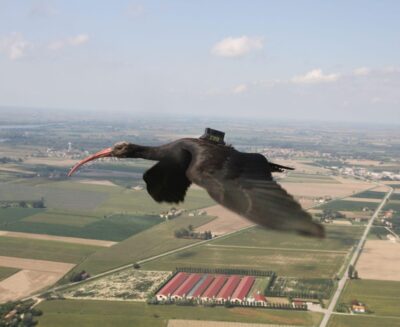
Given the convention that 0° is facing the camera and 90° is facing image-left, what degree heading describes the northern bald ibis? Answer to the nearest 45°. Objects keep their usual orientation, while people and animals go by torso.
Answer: approximately 90°

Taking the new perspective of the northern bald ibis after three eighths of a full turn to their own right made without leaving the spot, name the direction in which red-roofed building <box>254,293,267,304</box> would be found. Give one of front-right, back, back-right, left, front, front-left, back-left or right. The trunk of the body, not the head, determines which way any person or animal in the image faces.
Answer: front-left

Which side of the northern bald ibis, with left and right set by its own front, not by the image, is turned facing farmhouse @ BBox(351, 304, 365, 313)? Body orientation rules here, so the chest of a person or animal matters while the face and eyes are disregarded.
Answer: right
